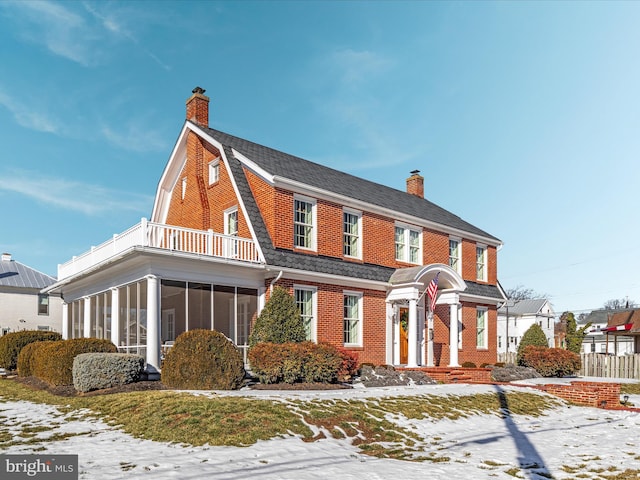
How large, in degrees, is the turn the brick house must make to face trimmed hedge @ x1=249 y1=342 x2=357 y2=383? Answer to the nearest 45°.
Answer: approximately 45° to its right

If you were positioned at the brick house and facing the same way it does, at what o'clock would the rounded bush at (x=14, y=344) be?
The rounded bush is roughly at 5 o'clock from the brick house.

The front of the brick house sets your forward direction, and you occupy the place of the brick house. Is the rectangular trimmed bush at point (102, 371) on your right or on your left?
on your right

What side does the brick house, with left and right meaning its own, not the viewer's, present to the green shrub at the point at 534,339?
left

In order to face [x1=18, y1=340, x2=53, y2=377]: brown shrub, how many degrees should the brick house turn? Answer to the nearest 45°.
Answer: approximately 135° to its right

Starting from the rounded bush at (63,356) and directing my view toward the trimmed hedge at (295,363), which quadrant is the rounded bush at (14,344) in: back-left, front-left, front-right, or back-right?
back-left

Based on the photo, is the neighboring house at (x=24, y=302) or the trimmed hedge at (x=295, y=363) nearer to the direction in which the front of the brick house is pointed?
the trimmed hedge

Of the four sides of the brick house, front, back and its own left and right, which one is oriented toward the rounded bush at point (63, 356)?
right

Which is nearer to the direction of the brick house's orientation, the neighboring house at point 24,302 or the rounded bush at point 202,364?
the rounded bush

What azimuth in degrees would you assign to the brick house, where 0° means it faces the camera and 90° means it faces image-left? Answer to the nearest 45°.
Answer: approximately 315°
